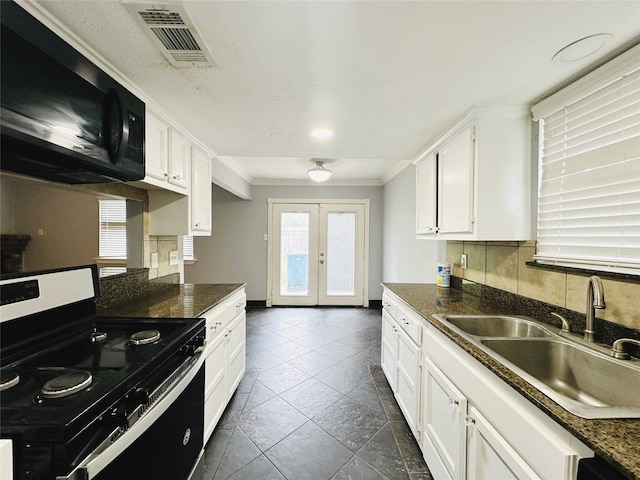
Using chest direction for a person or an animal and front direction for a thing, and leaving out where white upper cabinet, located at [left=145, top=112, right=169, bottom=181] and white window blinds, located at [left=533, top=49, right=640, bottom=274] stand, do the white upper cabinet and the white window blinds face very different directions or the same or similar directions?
very different directions

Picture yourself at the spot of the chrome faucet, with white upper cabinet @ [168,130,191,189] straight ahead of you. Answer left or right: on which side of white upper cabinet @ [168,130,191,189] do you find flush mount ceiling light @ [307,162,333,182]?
right

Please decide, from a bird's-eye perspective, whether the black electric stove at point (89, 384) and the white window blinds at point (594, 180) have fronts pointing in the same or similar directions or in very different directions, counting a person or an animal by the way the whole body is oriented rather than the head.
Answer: very different directions

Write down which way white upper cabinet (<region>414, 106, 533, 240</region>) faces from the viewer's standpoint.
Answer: facing to the left of the viewer

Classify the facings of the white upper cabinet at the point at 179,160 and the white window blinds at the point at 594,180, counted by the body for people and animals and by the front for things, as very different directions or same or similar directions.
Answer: very different directions

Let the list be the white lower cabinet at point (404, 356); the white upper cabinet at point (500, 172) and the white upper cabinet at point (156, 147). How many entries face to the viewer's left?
2

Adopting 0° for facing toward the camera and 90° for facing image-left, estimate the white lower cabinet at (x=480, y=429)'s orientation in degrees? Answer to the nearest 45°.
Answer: approximately 45°

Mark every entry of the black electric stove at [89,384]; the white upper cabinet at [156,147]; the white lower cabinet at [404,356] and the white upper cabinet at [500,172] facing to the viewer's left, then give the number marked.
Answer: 2

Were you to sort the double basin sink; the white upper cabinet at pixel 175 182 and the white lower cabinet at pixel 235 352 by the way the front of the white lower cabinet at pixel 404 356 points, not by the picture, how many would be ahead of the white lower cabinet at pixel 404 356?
2
